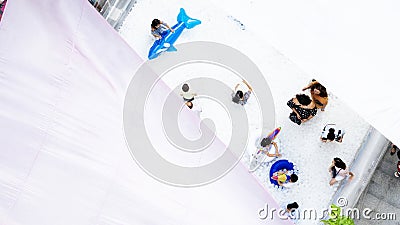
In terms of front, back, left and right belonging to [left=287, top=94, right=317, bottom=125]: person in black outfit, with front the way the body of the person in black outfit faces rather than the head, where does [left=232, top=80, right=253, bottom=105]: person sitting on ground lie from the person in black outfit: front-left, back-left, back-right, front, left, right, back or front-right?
front-right

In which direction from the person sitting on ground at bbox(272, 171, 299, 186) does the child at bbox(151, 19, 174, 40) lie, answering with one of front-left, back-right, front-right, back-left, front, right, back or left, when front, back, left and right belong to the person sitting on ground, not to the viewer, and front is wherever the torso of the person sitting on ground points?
front

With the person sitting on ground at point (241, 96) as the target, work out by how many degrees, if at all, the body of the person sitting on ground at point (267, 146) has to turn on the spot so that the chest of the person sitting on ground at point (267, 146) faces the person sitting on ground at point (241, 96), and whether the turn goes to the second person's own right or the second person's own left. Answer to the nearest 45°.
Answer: approximately 135° to the second person's own right

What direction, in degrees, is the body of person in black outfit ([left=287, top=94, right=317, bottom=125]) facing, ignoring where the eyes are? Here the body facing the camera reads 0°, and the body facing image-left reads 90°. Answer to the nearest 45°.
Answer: approximately 45°
